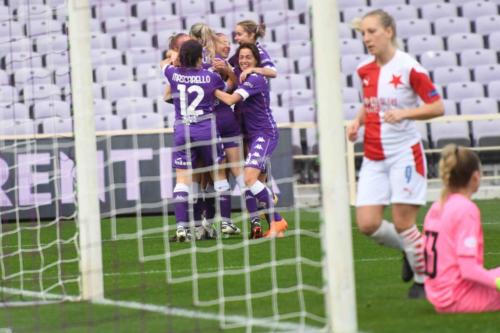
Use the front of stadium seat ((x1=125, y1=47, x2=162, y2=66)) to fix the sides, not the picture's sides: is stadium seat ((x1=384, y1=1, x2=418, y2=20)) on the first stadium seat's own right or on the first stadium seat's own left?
on the first stadium seat's own left

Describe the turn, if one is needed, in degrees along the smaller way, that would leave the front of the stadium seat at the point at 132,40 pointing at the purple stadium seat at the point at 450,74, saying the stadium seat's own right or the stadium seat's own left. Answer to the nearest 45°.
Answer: approximately 90° to the stadium seat's own left

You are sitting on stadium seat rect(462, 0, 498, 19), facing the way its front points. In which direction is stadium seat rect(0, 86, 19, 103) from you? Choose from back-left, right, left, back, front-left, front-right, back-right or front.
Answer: front-right

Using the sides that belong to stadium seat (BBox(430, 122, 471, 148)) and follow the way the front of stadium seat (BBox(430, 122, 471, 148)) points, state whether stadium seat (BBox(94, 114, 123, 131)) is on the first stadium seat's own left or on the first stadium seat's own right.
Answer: on the first stadium seat's own right

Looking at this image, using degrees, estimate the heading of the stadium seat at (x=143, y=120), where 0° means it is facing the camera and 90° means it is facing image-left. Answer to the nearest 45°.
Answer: approximately 0°

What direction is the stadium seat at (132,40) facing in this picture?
toward the camera

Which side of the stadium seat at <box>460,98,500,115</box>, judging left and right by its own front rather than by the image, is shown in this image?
front

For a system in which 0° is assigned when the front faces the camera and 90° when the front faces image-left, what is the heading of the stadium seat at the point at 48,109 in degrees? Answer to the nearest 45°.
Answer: approximately 0°

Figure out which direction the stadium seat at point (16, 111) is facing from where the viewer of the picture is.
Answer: facing the viewer

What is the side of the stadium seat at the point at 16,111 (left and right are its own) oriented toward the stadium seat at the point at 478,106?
left
